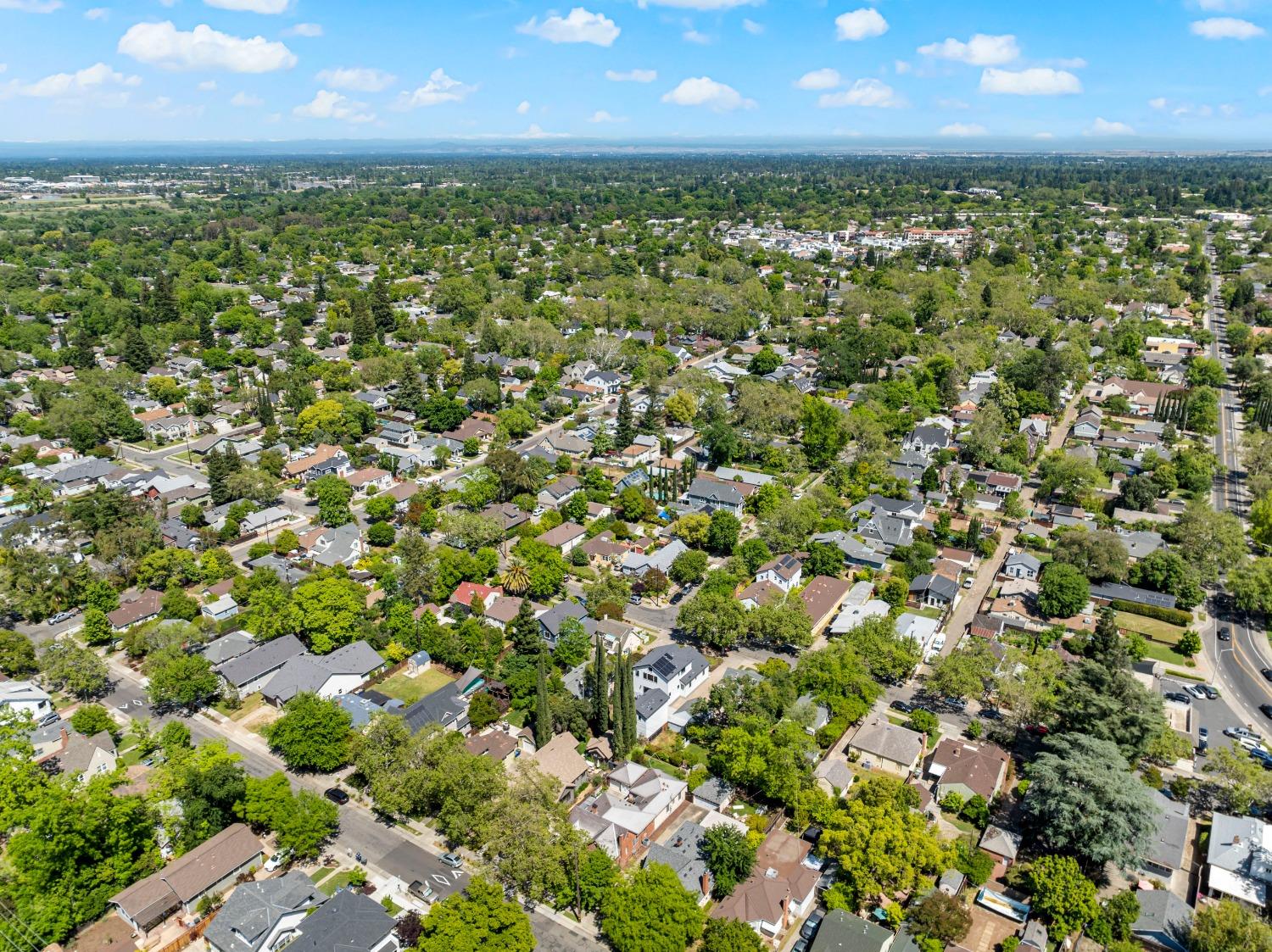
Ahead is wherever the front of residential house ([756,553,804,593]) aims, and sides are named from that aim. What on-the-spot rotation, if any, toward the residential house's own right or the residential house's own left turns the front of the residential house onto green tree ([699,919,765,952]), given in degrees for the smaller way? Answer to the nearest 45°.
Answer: approximately 45° to the residential house's own left

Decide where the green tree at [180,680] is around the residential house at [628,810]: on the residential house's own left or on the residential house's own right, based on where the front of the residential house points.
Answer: on the residential house's own right

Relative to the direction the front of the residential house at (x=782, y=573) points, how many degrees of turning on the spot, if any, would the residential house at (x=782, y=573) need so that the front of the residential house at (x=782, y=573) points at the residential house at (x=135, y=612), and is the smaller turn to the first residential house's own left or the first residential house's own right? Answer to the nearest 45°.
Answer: approximately 45° to the first residential house's own right

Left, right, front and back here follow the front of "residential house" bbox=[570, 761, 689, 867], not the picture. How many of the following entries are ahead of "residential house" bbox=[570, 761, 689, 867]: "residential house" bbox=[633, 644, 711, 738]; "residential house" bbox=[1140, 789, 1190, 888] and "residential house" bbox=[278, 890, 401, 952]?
1

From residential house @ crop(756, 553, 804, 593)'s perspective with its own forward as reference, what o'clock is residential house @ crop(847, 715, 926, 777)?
residential house @ crop(847, 715, 926, 777) is roughly at 10 o'clock from residential house @ crop(756, 553, 804, 593).

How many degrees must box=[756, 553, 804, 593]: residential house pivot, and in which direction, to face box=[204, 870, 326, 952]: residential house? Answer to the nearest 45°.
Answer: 0° — it already faces it

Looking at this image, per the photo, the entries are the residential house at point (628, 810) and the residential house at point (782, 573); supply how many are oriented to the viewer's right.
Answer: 0

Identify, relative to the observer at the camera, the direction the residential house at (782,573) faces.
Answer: facing the viewer and to the left of the viewer

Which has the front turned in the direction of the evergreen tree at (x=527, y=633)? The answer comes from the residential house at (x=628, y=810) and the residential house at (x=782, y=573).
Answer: the residential house at (x=782, y=573)

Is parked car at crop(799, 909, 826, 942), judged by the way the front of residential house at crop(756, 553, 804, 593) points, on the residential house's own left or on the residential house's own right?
on the residential house's own left

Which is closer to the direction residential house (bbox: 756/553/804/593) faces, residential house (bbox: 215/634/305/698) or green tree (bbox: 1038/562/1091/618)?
the residential house

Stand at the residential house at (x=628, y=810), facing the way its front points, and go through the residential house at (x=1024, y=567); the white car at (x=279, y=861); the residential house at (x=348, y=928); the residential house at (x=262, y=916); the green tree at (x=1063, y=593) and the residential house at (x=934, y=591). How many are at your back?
3

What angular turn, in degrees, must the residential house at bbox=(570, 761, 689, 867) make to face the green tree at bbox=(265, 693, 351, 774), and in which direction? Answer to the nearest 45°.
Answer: approximately 45° to its right

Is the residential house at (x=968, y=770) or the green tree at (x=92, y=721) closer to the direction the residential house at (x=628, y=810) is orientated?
the green tree

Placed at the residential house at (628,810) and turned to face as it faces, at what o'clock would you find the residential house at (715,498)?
the residential house at (715,498) is roughly at 5 o'clock from the residential house at (628,810).
